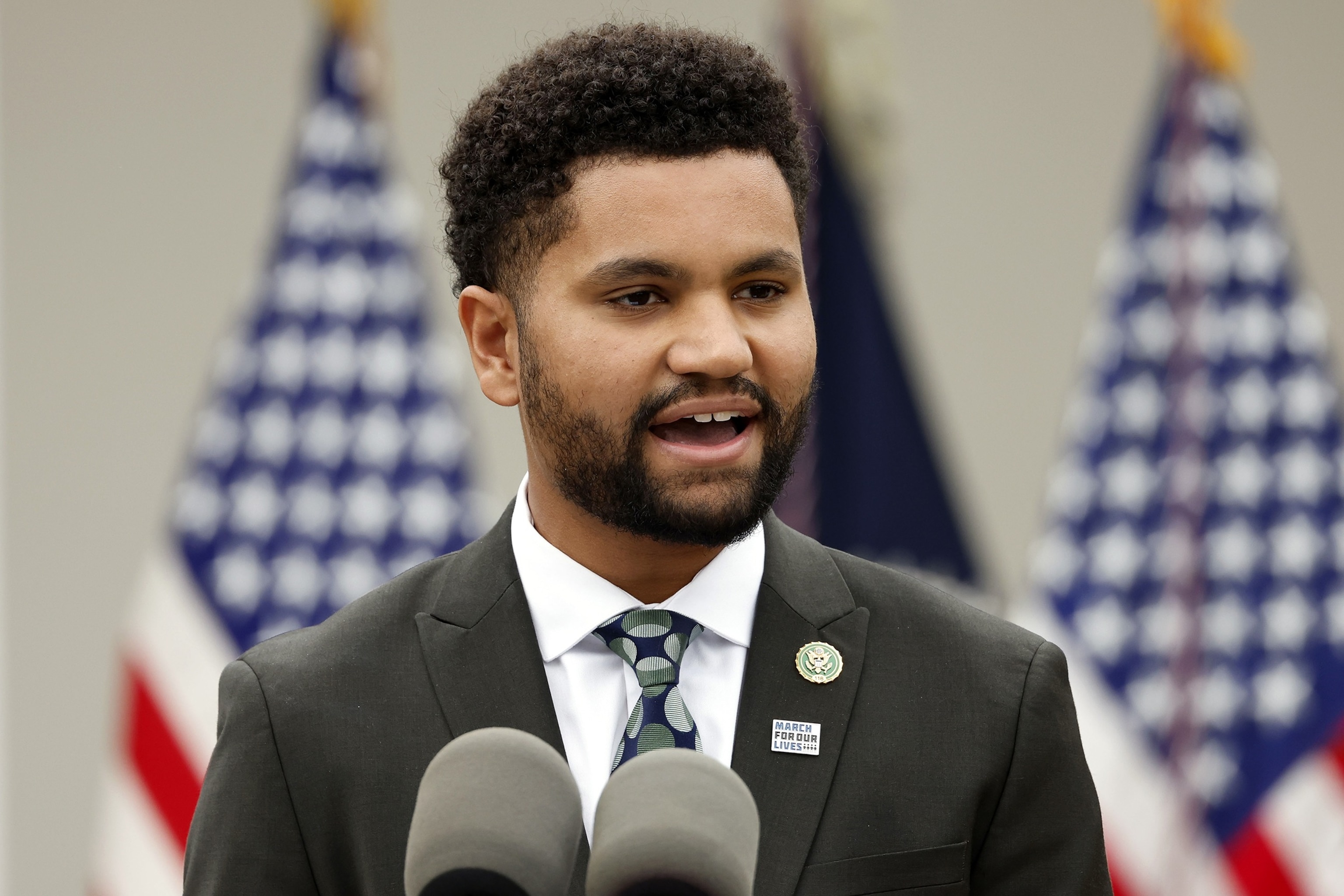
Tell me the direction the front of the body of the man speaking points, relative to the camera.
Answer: toward the camera

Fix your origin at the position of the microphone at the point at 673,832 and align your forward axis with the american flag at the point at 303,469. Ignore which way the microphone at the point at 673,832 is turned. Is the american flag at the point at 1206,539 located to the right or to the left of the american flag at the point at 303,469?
right

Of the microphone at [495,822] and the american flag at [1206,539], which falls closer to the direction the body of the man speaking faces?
the microphone

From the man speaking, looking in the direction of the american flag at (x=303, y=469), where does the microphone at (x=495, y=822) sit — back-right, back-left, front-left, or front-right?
back-left

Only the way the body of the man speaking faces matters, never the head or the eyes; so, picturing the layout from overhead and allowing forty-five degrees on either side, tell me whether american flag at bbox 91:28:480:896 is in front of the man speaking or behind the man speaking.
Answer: behind

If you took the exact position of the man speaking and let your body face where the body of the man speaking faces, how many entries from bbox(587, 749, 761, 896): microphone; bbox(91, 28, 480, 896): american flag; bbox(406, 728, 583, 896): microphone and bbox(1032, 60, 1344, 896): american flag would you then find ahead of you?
2

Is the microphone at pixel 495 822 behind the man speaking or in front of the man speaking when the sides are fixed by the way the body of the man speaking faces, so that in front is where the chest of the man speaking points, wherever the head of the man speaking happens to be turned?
in front

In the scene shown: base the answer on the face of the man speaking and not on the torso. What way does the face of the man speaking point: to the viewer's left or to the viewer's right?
to the viewer's right

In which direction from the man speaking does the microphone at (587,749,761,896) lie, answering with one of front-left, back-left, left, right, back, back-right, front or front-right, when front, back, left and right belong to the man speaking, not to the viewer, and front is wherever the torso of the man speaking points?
front

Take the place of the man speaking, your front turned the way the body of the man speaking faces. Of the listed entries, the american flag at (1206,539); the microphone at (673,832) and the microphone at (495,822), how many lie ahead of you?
2

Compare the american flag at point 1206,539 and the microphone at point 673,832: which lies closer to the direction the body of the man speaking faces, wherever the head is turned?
the microphone

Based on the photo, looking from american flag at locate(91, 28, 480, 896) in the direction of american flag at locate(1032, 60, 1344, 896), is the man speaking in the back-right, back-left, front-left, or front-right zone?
front-right

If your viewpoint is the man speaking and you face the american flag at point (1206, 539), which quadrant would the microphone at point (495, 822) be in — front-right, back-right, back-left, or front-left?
back-right

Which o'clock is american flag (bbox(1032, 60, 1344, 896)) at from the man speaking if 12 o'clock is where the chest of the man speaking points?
The american flag is roughly at 7 o'clock from the man speaking.

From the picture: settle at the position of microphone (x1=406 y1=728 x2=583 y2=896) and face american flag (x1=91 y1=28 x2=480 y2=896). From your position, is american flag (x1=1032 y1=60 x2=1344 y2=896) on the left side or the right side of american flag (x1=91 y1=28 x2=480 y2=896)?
right

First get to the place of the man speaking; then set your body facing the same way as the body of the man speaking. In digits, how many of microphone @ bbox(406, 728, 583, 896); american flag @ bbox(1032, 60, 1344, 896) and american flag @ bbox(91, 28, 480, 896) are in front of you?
1
